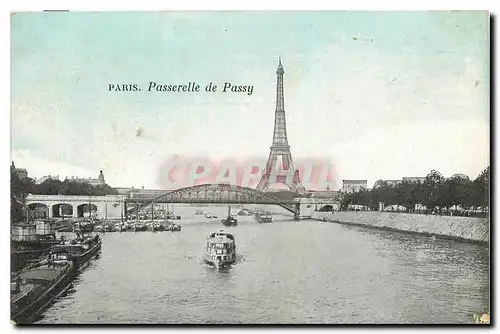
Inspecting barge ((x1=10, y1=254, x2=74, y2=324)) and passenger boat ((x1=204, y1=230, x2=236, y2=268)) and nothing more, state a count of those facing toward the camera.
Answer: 1

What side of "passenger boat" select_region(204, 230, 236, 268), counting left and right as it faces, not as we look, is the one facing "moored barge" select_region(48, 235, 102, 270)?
right

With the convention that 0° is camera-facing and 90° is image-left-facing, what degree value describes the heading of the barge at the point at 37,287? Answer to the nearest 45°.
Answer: approximately 225°

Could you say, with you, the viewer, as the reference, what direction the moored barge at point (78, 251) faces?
facing away from the viewer and to the right of the viewer

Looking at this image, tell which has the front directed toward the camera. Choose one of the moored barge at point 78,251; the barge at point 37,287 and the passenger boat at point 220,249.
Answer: the passenger boat at point 220,249

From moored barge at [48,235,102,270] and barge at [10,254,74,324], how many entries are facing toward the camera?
0

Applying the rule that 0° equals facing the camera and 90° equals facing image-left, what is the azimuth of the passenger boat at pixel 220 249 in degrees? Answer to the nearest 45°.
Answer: approximately 0°

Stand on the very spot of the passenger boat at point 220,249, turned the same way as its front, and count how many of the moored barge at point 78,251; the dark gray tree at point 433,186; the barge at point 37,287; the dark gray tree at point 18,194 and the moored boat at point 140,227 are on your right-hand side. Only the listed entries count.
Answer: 4

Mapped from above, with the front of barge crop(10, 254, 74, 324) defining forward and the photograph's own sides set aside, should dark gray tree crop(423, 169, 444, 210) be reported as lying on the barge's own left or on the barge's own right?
on the barge's own right
